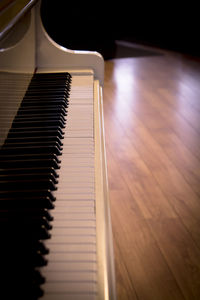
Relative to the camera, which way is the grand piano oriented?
to the viewer's right
